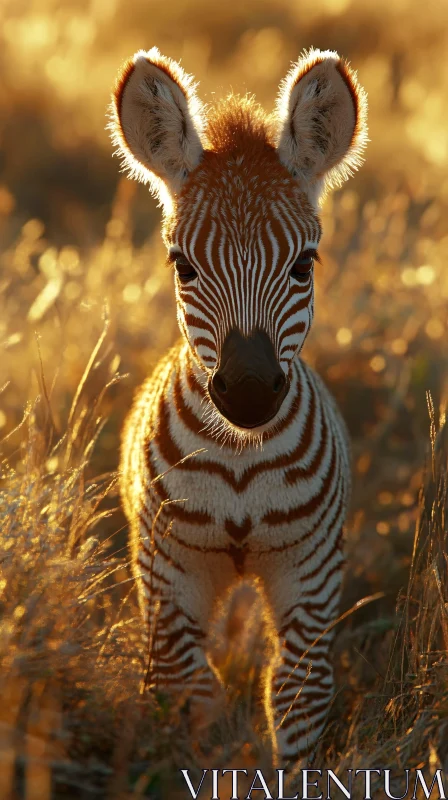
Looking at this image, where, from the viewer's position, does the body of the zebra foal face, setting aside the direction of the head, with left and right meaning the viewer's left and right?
facing the viewer
